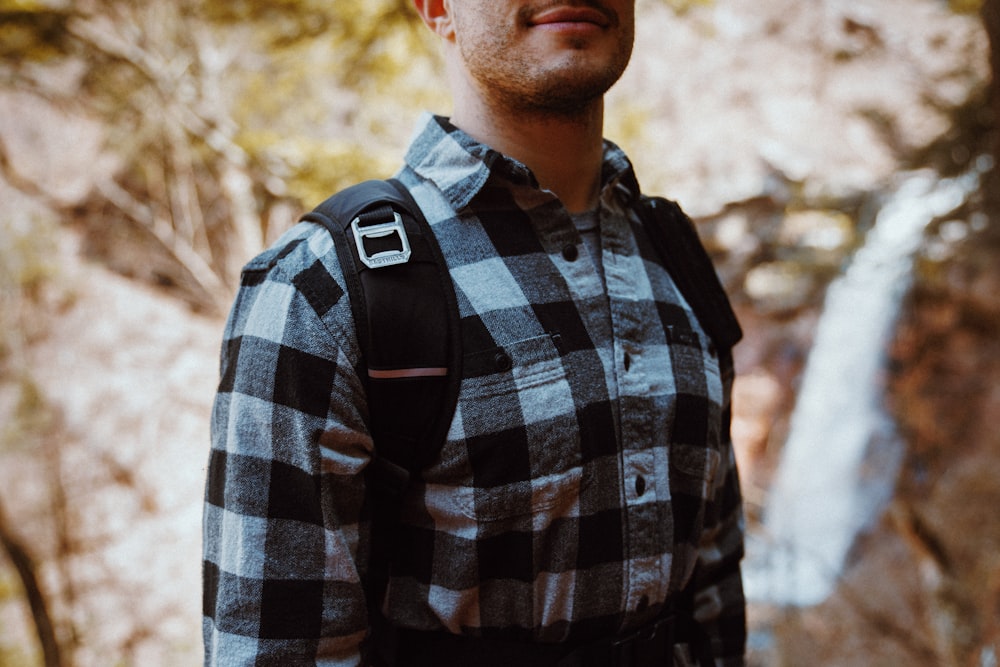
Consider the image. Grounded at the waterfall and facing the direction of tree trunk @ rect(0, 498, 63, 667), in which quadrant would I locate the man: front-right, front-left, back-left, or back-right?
front-left

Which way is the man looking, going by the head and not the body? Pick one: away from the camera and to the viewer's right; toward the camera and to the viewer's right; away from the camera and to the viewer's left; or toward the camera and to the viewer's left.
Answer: toward the camera and to the viewer's right

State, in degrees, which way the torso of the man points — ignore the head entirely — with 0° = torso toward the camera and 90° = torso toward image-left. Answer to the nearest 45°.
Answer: approximately 315°

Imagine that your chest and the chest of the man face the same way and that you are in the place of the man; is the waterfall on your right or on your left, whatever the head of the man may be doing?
on your left

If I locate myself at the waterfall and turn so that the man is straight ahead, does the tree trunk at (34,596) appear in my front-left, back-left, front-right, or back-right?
front-right

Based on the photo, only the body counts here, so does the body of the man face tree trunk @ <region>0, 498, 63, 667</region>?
no
